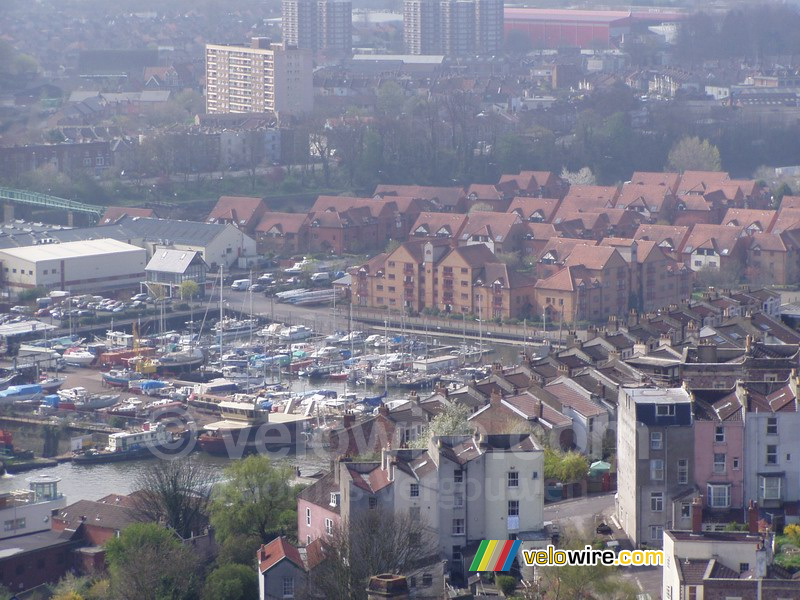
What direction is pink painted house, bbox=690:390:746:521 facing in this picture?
toward the camera

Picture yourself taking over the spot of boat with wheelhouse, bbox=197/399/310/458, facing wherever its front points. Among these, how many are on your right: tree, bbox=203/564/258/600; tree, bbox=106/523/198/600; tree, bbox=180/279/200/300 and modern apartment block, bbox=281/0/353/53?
2

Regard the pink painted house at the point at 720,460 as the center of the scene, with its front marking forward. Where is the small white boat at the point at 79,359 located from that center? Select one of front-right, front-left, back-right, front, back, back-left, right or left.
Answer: back-right

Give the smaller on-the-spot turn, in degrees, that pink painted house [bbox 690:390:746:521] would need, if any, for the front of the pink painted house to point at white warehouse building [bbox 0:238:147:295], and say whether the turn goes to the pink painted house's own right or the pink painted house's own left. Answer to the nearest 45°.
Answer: approximately 135° to the pink painted house's own right

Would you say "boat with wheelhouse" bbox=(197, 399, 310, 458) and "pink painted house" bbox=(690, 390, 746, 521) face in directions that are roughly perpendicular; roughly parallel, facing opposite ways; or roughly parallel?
roughly perpendicular

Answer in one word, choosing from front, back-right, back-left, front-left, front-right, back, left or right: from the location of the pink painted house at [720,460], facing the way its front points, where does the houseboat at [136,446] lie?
back-right

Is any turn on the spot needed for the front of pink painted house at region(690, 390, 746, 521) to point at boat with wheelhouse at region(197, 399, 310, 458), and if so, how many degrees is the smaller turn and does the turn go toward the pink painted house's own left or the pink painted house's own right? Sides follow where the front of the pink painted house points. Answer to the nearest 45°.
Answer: approximately 135° to the pink painted house's own right
